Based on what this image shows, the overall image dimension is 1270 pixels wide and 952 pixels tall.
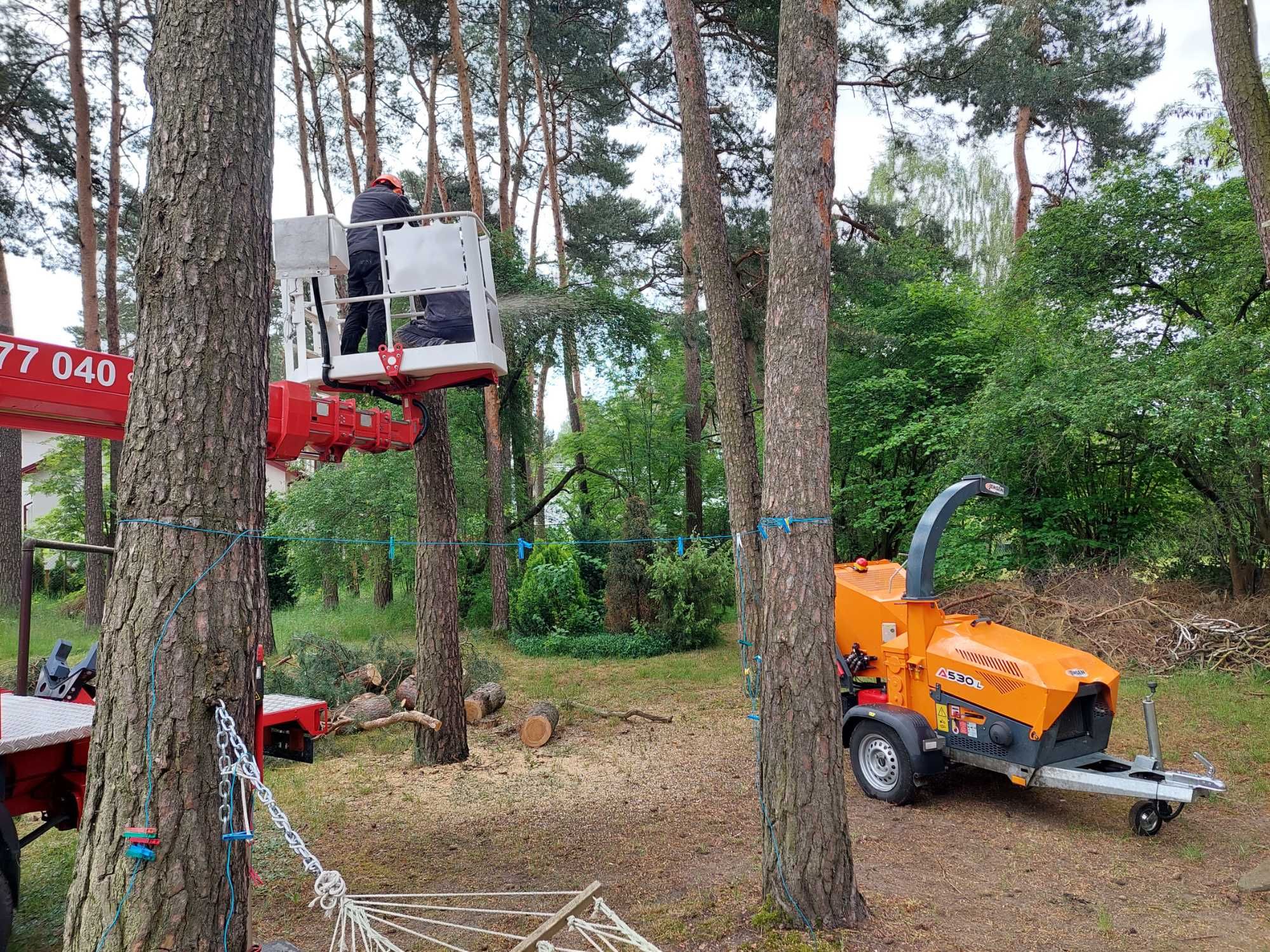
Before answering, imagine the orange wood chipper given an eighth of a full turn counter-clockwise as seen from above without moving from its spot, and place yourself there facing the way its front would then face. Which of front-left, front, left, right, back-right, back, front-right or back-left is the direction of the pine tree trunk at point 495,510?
back-left

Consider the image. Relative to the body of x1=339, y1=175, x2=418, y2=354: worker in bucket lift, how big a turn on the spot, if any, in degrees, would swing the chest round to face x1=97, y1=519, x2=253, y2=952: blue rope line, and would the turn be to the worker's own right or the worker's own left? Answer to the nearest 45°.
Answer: approximately 135° to the worker's own right

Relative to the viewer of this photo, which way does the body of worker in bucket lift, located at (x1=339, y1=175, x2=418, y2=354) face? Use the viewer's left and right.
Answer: facing away from the viewer and to the right of the viewer

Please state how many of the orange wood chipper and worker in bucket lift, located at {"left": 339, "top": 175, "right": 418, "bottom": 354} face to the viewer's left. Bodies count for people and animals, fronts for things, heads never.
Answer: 0

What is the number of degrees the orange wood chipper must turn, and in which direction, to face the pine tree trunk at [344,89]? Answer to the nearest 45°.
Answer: approximately 180°

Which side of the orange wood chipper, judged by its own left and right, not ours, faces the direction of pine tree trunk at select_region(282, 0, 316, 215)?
back

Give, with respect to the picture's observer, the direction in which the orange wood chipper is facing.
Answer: facing the viewer and to the right of the viewer

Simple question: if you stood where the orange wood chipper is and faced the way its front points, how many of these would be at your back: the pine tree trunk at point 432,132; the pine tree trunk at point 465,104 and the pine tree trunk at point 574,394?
3

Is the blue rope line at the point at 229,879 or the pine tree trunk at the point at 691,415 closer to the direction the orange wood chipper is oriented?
the blue rope line

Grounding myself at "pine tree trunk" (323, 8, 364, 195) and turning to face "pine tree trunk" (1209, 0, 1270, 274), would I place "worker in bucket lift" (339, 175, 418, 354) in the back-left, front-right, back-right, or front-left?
front-right

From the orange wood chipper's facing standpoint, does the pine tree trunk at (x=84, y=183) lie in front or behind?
behind
